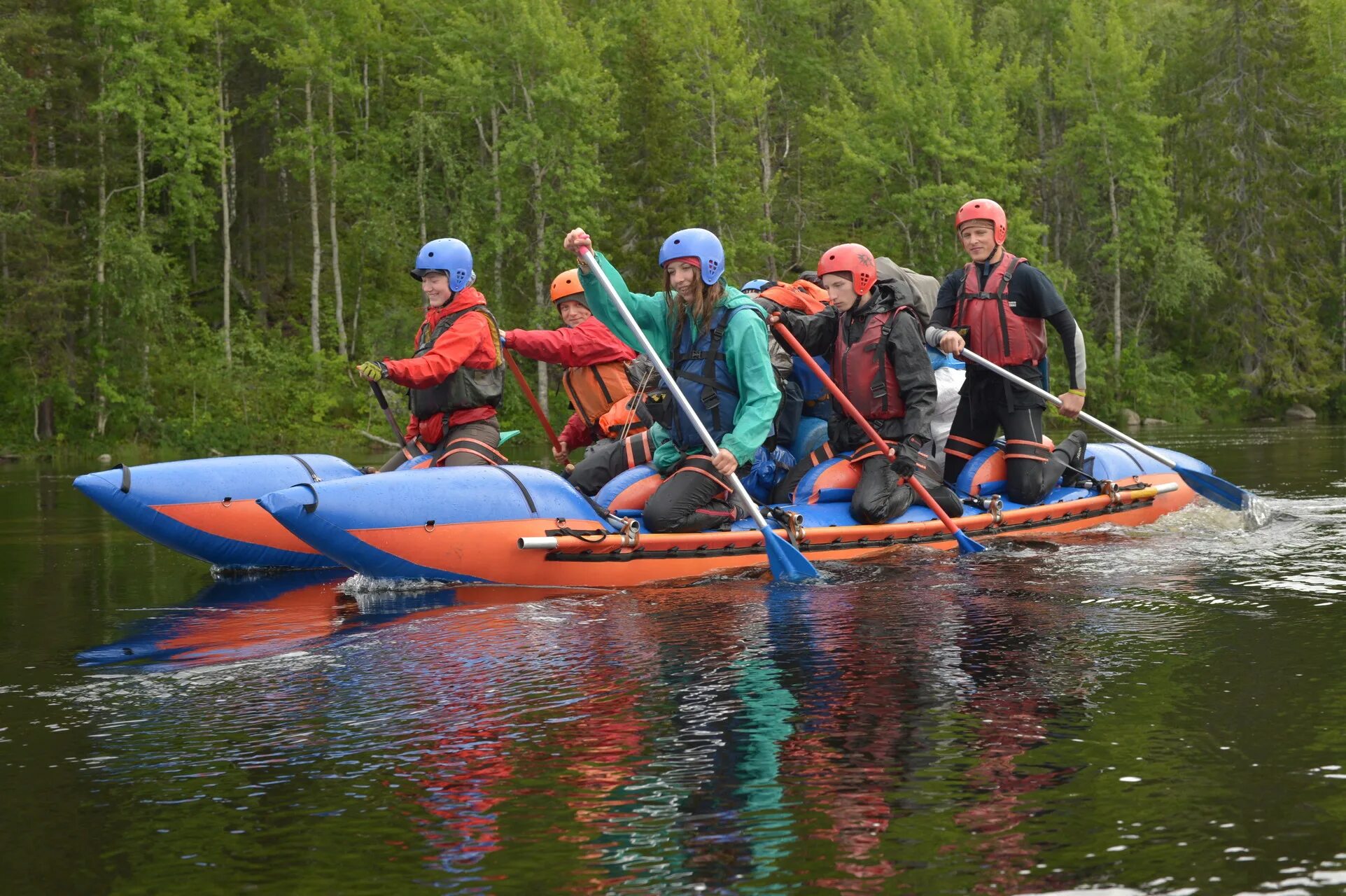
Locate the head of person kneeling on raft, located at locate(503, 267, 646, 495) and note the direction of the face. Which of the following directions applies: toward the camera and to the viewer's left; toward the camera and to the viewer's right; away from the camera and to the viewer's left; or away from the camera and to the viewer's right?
toward the camera and to the viewer's left

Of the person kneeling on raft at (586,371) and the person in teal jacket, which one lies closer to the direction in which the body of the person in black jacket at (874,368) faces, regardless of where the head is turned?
the person in teal jacket

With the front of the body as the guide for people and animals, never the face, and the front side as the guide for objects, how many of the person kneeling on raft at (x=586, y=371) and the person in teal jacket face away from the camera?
0

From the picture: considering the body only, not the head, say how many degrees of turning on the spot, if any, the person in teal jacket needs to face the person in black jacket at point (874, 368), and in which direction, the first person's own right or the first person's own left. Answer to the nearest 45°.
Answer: approximately 180°

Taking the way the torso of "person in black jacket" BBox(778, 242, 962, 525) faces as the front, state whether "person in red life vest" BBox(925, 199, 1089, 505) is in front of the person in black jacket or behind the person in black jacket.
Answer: behind

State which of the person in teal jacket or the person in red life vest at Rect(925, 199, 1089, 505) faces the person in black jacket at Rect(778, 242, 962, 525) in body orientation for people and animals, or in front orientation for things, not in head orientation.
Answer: the person in red life vest

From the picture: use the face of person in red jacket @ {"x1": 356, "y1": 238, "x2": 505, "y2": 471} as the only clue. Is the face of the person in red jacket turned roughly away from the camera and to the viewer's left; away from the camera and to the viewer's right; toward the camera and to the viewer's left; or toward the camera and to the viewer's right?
toward the camera and to the viewer's left

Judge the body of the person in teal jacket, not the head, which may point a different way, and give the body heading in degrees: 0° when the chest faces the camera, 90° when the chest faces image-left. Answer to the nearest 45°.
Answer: approximately 45°

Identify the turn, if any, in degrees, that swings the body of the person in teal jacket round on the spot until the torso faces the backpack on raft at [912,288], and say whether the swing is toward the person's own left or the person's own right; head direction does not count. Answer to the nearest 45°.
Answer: approximately 180°
